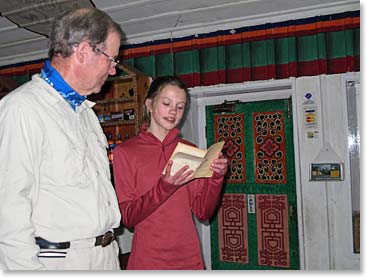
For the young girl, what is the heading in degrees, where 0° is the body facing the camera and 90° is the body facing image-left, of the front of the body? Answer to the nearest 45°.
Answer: approximately 315°

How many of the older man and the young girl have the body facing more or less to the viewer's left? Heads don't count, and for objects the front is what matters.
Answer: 0

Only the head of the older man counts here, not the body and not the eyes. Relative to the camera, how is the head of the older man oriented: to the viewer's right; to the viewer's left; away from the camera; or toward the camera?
to the viewer's right

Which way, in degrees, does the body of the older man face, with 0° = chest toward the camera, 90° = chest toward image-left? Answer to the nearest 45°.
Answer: approximately 315°
